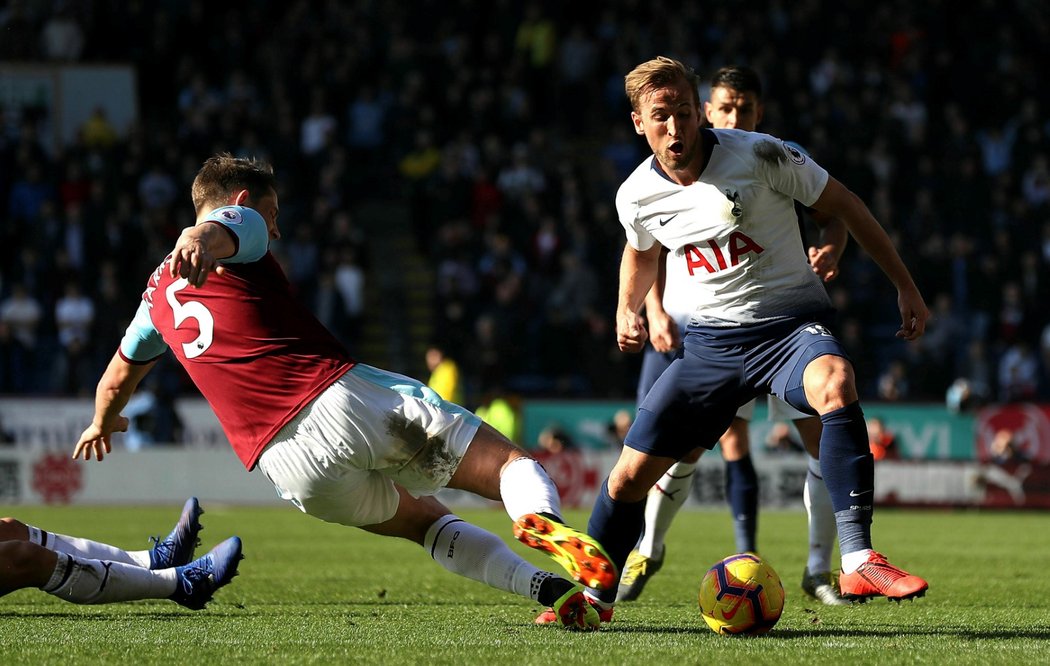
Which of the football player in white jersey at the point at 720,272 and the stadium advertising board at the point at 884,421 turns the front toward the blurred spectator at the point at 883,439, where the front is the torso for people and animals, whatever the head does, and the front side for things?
the stadium advertising board

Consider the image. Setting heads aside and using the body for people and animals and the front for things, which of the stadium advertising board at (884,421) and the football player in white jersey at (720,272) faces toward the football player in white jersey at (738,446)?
the stadium advertising board

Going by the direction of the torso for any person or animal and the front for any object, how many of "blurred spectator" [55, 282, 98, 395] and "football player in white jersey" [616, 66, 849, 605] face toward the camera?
2

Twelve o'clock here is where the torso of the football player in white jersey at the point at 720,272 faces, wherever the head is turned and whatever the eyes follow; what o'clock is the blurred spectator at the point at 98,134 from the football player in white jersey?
The blurred spectator is roughly at 5 o'clock from the football player in white jersey.

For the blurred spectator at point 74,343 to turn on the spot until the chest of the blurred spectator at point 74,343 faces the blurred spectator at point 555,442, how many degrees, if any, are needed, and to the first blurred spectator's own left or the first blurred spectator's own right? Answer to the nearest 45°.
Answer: approximately 45° to the first blurred spectator's own left

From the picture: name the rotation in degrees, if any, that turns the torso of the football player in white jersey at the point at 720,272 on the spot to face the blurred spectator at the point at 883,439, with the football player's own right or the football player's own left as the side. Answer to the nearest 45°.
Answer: approximately 180°

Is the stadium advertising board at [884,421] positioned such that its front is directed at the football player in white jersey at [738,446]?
yes

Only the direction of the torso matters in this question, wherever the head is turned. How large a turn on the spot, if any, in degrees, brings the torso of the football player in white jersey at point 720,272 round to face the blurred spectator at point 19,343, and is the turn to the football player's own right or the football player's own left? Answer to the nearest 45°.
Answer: approximately 135° to the football player's own right

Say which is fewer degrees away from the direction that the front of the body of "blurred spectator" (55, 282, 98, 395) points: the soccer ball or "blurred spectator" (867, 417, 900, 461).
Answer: the soccer ball

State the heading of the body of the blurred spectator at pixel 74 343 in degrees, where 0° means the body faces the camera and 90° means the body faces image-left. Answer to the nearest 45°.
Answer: approximately 0°
